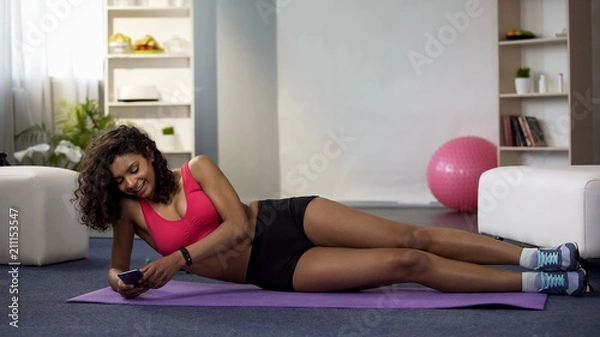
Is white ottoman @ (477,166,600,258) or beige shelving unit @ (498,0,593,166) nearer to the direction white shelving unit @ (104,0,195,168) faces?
the white ottoman

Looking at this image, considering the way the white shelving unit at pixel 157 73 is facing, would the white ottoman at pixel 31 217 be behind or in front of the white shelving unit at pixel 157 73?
in front

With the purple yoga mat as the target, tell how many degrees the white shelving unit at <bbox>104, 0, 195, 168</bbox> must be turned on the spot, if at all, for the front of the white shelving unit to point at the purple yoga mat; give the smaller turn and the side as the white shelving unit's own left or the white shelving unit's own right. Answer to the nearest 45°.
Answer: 0° — it already faces it

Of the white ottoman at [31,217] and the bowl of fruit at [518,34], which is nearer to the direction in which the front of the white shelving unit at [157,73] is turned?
the white ottoman

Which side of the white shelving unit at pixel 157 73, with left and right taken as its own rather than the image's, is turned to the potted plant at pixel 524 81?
left

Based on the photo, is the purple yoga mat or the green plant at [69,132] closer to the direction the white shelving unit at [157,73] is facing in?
the purple yoga mat

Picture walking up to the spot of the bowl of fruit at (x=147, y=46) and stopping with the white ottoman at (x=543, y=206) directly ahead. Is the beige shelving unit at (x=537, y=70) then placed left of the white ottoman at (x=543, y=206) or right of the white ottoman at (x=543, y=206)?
left

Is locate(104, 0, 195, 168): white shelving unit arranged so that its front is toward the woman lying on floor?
yes

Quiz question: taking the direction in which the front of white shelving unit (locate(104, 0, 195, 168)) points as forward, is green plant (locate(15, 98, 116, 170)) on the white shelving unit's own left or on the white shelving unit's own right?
on the white shelving unit's own right

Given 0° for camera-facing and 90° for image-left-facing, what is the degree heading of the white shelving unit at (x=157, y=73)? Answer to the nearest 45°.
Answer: approximately 0°

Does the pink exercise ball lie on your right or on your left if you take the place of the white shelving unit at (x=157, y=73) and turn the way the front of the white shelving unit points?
on your left
